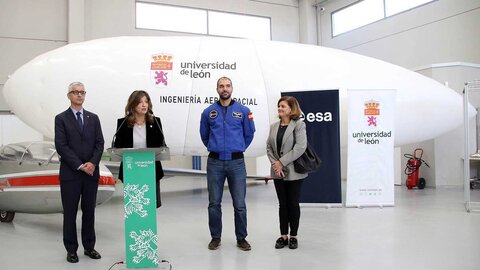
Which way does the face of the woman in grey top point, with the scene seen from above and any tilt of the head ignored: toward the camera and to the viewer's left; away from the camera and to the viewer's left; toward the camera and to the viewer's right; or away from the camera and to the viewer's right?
toward the camera and to the viewer's left

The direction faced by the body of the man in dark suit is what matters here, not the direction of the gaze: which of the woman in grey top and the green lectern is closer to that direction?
the green lectern

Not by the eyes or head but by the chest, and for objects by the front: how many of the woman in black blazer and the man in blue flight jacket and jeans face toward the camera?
2

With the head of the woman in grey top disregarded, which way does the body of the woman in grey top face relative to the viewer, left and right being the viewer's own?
facing the viewer and to the left of the viewer

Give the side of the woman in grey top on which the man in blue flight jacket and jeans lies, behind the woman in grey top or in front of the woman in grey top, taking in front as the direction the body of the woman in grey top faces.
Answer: in front

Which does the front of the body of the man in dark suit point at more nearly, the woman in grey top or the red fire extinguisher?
the woman in grey top

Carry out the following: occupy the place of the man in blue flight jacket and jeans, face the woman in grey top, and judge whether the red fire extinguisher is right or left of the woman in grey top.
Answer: left

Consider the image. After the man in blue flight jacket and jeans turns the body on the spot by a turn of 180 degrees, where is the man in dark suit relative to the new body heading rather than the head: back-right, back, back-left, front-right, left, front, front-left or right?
left

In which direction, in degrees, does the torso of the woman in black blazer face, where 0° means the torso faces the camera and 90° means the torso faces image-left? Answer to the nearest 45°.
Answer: approximately 0°
